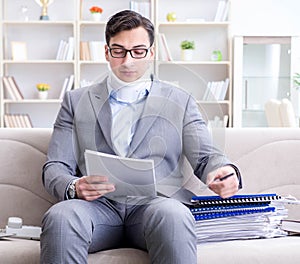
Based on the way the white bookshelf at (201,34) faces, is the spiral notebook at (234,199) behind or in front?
in front

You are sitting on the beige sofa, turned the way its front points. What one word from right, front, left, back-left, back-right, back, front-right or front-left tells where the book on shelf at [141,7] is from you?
back

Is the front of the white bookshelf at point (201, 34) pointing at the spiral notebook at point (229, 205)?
yes

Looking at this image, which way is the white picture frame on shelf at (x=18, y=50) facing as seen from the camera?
toward the camera

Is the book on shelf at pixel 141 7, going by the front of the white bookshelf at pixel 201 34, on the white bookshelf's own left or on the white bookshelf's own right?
on the white bookshelf's own right

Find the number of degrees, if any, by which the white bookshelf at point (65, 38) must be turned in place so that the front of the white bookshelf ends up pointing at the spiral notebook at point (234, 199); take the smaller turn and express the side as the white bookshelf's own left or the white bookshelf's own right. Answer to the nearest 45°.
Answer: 0° — it already faces it

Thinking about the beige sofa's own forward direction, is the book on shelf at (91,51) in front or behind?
behind

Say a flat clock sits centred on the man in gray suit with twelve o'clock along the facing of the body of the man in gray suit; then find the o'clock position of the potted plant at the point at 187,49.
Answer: The potted plant is roughly at 6 o'clock from the man in gray suit.

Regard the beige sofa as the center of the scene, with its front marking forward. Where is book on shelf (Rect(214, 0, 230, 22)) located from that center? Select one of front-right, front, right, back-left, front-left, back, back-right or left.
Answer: back

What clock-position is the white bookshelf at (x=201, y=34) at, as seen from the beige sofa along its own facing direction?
The white bookshelf is roughly at 6 o'clock from the beige sofa.

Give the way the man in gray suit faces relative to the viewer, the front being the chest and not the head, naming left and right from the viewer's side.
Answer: facing the viewer
